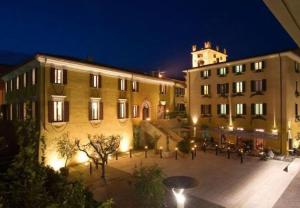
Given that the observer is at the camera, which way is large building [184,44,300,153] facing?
facing the viewer and to the left of the viewer

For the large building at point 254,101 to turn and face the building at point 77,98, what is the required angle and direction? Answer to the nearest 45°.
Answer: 0° — it already faces it

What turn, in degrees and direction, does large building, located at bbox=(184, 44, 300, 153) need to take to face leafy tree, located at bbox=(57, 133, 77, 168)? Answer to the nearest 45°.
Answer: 0° — it already faces it

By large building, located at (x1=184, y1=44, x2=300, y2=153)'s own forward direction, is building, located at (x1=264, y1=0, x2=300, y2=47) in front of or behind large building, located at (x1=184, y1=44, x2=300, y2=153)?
in front

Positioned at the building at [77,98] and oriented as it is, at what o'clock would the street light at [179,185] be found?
The street light is roughly at 1 o'clock from the building.

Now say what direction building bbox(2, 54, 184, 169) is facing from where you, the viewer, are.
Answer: facing the viewer and to the right of the viewer

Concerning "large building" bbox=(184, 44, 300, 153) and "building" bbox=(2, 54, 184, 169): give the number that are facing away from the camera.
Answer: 0

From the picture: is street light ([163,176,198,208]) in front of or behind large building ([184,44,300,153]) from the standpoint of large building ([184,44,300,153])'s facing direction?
in front
